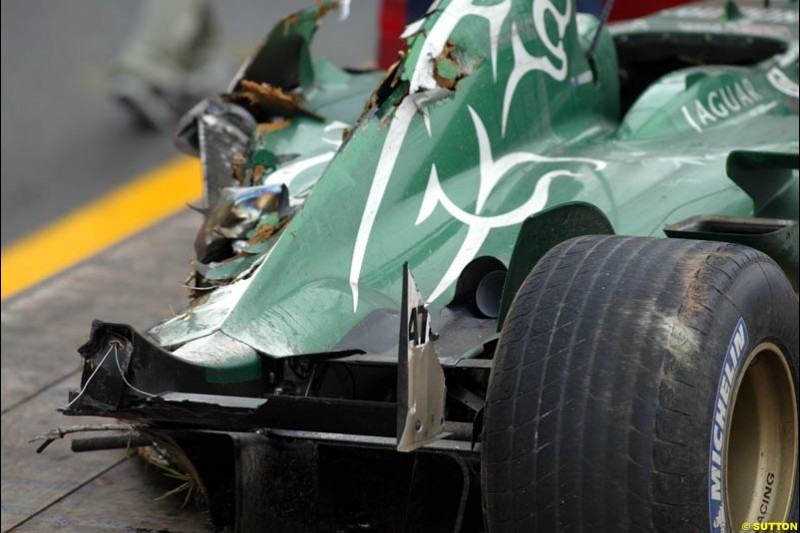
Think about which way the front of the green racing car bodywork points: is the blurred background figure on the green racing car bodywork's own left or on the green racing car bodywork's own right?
on the green racing car bodywork's own left

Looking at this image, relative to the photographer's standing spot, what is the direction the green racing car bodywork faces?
facing away from the viewer and to the right of the viewer
